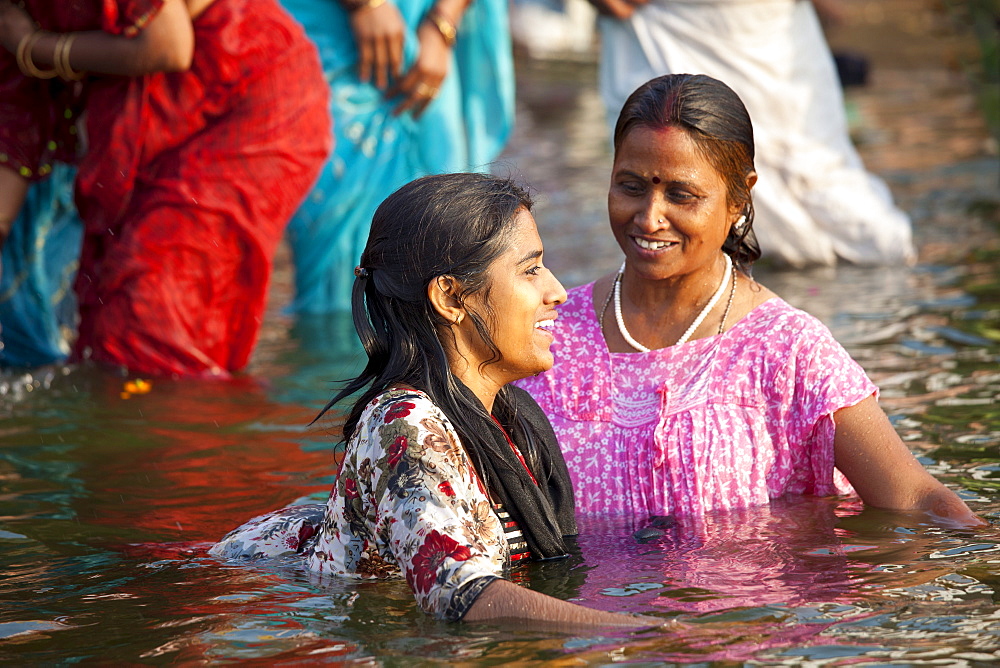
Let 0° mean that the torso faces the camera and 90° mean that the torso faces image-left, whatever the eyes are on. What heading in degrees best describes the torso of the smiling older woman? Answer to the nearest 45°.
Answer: approximately 45°
